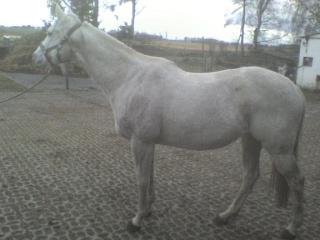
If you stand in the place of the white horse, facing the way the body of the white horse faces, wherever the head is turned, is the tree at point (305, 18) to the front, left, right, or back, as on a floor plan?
right

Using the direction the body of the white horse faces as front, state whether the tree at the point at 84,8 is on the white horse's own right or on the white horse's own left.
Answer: on the white horse's own right

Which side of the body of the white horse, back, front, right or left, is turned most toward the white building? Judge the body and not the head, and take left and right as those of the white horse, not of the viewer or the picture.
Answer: right

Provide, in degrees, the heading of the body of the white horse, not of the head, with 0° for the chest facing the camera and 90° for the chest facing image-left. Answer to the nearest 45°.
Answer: approximately 90°

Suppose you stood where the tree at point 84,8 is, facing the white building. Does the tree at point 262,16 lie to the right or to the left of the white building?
left
